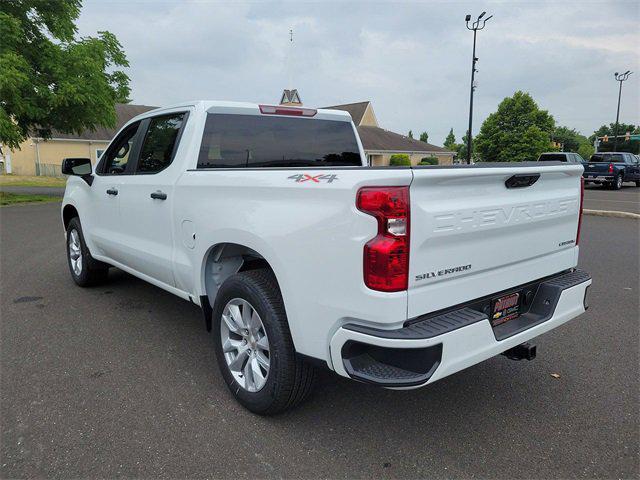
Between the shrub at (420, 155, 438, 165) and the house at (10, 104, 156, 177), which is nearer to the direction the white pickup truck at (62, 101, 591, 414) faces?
the house

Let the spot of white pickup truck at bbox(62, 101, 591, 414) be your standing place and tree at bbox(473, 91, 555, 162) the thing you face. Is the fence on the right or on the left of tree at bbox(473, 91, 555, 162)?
left

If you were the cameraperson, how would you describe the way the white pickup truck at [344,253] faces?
facing away from the viewer and to the left of the viewer

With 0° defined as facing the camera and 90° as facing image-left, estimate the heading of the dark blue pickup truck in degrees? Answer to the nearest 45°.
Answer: approximately 225°

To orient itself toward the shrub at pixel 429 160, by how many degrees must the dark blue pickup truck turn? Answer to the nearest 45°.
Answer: approximately 90° to its left
